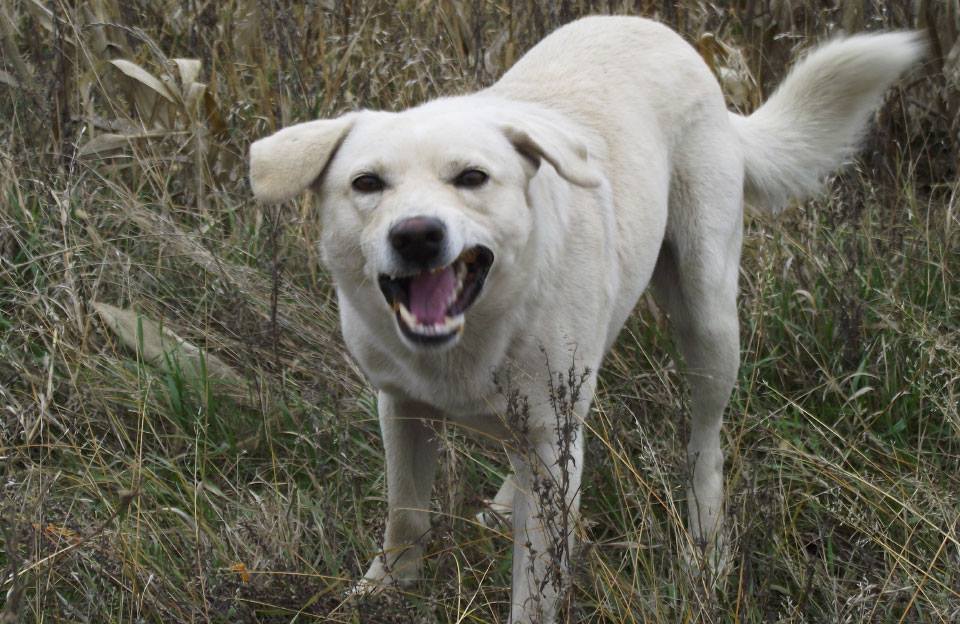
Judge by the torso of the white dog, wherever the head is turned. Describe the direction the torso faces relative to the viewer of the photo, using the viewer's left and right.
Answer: facing the viewer and to the left of the viewer
